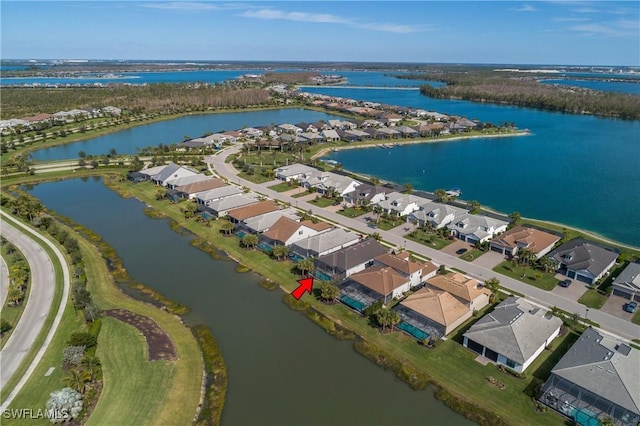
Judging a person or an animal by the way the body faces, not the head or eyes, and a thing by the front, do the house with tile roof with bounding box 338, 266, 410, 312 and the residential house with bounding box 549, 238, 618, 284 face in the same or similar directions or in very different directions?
very different directions

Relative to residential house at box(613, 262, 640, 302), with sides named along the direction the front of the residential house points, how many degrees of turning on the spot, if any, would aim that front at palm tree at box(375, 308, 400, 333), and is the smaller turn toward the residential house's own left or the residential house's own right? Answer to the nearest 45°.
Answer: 0° — it already faces it

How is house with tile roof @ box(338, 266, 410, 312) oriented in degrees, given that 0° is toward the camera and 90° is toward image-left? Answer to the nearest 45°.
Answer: approximately 225°

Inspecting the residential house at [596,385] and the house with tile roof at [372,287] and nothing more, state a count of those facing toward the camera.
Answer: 0

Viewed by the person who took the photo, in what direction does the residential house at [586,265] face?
facing the viewer and to the left of the viewer

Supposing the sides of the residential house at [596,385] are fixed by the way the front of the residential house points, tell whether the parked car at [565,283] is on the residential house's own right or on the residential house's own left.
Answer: on the residential house's own left

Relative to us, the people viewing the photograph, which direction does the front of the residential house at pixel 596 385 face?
facing away from the viewer and to the right of the viewer

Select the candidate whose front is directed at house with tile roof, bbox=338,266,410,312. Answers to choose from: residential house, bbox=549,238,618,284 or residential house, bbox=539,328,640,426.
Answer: residential house, bbox=549,238,618,284

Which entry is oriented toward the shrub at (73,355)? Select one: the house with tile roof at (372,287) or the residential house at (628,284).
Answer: the residential house

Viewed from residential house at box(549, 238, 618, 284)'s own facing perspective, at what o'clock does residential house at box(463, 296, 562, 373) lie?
residential house at box(463, 296, 562, 373) is roughly at 11 o'clock from residential house at box(549, 238, 618, 284).

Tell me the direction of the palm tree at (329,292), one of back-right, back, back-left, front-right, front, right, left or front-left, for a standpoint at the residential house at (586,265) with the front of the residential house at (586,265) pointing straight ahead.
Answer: front

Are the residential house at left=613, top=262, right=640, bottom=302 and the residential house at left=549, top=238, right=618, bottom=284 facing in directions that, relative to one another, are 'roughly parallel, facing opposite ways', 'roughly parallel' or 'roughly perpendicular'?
roughly parallel

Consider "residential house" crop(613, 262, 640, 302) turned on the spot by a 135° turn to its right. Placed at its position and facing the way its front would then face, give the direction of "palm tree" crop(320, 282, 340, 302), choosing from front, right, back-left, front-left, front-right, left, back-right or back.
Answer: back-left

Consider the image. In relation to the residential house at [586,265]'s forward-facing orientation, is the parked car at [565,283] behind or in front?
in front

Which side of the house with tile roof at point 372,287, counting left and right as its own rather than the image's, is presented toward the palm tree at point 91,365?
back

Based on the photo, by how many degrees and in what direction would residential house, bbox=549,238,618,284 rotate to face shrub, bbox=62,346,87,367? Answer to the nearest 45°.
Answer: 0° — it already faces it
